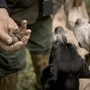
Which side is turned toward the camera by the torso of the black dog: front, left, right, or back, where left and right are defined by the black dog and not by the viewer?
back
